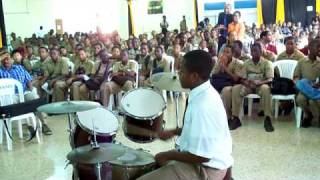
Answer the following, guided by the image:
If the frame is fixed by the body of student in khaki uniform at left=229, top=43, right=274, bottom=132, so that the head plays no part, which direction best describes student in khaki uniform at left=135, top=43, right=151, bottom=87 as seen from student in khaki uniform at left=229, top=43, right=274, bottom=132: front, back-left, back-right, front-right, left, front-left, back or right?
back-right

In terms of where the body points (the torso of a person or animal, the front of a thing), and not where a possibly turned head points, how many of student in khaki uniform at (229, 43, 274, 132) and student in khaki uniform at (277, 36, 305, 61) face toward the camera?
2

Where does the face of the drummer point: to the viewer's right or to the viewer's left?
to the viewer's left

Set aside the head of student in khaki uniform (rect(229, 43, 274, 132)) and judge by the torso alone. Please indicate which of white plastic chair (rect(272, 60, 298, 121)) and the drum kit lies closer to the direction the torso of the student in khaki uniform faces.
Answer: the drum kit
